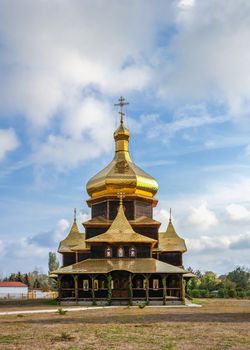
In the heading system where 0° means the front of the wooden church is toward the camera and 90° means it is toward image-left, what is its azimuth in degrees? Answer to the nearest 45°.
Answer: approximately 0°
